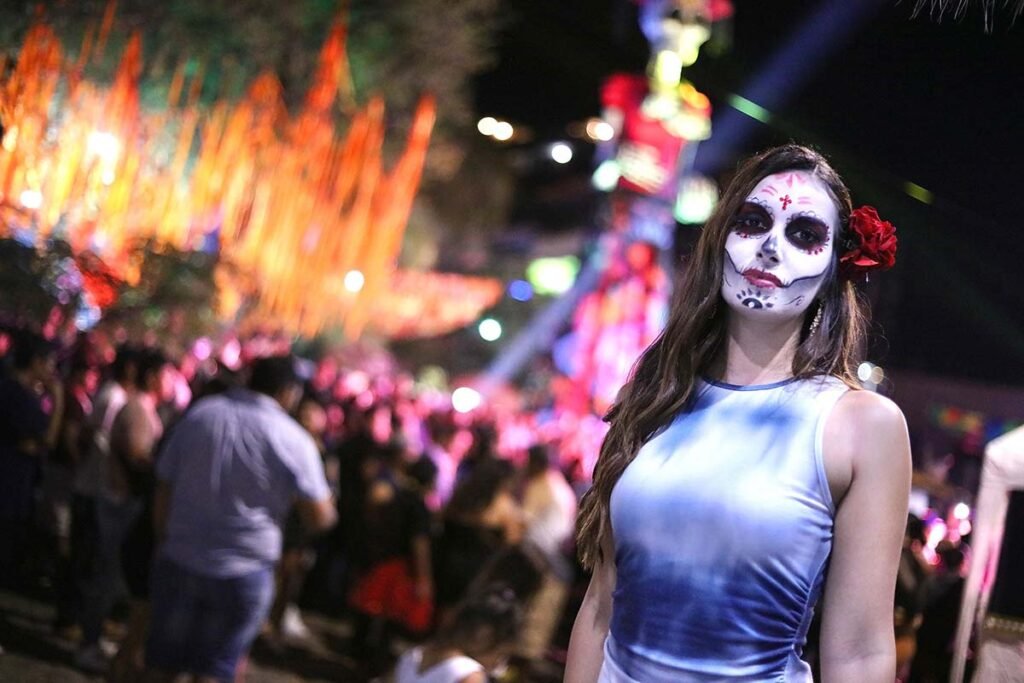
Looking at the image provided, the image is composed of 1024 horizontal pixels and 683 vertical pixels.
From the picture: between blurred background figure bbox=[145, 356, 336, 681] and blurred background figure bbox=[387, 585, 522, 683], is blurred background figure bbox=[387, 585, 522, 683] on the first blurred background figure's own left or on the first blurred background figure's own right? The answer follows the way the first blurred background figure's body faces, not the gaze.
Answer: on the first blurred background figure's own right

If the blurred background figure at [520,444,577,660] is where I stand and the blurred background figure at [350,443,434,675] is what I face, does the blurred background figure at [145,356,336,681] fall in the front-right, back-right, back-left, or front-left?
front-left

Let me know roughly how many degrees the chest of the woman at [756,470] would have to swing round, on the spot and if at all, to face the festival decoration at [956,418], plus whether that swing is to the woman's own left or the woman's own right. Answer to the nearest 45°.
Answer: approximately 135° to the woman's own right

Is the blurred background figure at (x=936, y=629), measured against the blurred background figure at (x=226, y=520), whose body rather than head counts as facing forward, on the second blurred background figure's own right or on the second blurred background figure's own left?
on the second blurred background figure's own right

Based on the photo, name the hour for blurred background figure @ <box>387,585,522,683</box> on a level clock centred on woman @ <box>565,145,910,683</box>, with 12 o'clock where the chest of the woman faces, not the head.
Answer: The blurred background figure is roughly at 4 o'clock from the woman.

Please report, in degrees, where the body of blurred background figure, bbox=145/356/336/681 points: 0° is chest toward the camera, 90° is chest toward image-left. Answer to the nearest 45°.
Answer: approximately 225°
